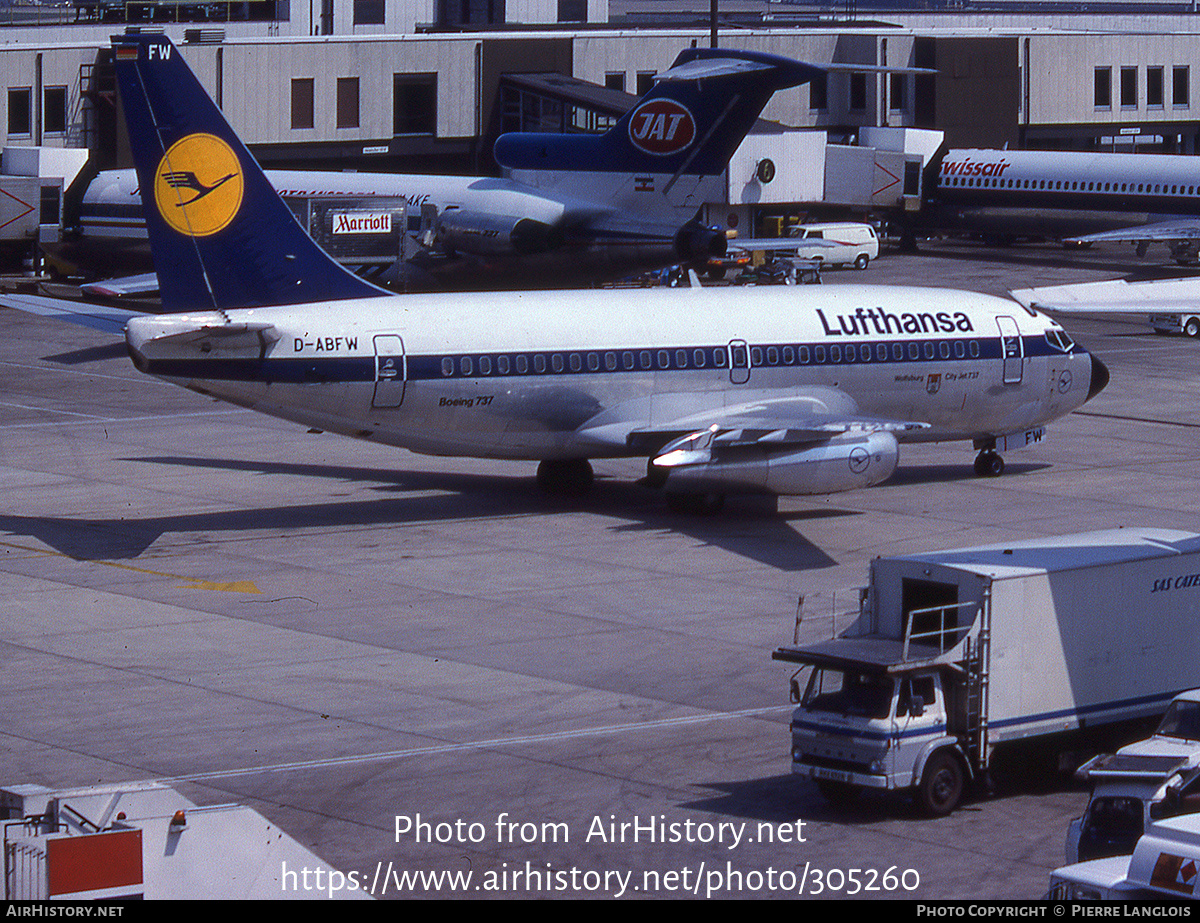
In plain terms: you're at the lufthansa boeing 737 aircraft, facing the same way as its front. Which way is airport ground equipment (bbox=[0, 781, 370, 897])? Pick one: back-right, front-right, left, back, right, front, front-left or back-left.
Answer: back-right

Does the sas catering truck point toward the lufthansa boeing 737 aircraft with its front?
no

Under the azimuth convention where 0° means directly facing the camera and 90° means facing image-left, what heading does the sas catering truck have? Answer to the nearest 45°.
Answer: approximately 45°

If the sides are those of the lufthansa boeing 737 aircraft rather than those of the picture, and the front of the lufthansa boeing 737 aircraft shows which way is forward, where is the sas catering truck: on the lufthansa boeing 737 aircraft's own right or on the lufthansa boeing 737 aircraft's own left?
on the lufthansa boeing 737 aircraft's own right

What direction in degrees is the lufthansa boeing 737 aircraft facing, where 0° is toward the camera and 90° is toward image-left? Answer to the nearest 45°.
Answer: approximately 225°

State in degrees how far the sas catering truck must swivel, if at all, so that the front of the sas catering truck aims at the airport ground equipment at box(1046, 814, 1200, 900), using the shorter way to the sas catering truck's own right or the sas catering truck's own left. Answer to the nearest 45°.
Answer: approximately 45° to the sas catering truck's own left

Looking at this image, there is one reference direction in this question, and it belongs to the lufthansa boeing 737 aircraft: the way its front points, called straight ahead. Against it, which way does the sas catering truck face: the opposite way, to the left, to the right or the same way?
the opposite way
